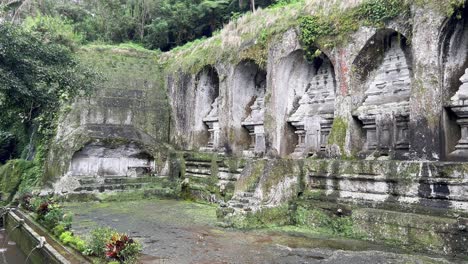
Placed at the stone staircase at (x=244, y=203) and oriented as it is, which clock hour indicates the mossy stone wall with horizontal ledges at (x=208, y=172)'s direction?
the mossy stone wall with horizontal ledges at (x=208, y=172) is roughly at 4 o'clock from the stone staircase at (x=244, y=203).

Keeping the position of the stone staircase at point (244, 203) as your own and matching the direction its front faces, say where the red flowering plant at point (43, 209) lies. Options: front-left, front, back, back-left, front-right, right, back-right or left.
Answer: front-right

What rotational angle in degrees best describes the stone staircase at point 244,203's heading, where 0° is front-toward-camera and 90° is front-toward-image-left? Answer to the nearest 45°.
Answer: approximately 45°

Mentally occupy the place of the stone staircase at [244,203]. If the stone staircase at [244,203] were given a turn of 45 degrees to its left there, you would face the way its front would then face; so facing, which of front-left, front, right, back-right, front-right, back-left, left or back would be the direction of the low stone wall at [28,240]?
right

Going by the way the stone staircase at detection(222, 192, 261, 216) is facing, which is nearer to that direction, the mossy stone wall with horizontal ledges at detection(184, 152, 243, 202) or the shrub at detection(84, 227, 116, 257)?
the shrub

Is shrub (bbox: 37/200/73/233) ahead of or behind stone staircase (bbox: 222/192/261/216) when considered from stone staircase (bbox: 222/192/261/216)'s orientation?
ahead

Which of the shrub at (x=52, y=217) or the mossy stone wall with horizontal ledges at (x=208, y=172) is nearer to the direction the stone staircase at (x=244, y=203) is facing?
the shrub

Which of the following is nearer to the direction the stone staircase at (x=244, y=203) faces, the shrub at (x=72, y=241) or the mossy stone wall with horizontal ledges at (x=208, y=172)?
the shrub

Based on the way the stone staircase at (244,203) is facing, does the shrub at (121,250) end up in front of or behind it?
in front
